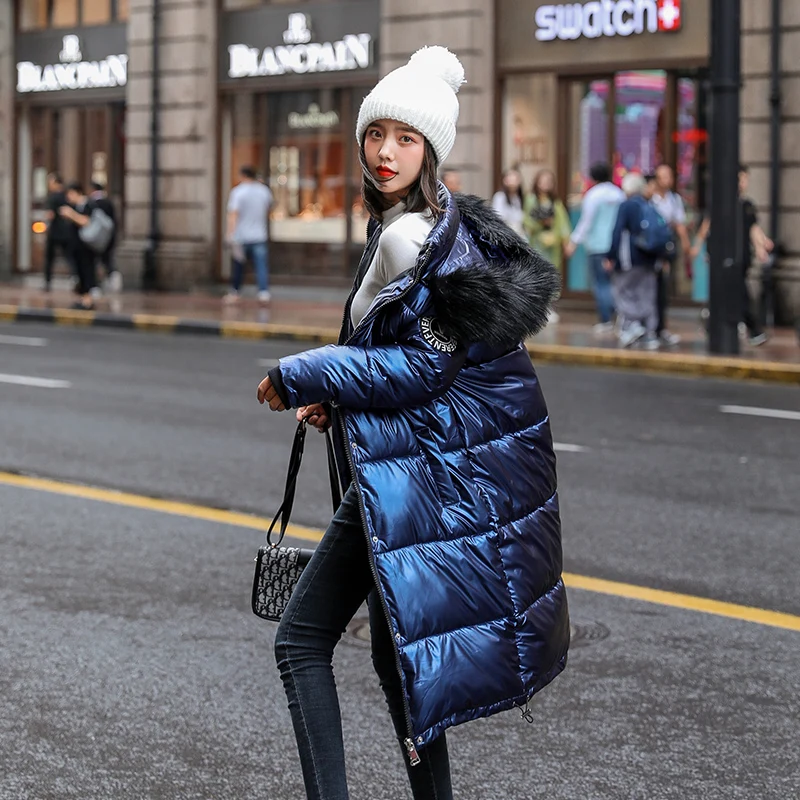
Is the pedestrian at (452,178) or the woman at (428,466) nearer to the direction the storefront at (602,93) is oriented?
the woman

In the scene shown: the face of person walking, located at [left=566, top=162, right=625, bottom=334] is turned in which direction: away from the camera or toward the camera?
away from the camera

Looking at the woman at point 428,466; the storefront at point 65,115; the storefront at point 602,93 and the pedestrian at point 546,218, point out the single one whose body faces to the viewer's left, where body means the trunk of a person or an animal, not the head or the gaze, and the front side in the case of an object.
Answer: the woman

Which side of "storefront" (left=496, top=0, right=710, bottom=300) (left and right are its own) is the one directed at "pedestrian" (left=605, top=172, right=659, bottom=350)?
front

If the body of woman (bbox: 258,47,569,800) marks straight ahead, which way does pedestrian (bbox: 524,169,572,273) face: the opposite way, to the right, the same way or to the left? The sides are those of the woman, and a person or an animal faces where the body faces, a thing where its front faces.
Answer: to the left

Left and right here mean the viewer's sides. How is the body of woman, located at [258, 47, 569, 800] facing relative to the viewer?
facing to the left of the viewer

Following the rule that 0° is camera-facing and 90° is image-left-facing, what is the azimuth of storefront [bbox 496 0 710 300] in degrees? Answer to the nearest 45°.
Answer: approximately 0°

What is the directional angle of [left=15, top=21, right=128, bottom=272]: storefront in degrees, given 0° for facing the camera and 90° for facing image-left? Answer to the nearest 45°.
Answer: approximately 0°

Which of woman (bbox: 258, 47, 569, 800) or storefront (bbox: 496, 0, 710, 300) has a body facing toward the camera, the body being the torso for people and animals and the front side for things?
the storefront

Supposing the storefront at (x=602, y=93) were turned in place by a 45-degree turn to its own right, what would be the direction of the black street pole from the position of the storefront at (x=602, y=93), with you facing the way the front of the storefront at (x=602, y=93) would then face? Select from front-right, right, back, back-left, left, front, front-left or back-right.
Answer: front-left

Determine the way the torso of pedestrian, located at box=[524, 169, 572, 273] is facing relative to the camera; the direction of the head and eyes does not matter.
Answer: toward the camera

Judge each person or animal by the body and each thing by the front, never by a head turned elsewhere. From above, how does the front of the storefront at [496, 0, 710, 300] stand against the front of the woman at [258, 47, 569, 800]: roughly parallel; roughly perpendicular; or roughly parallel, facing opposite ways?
roughly perpendicular
